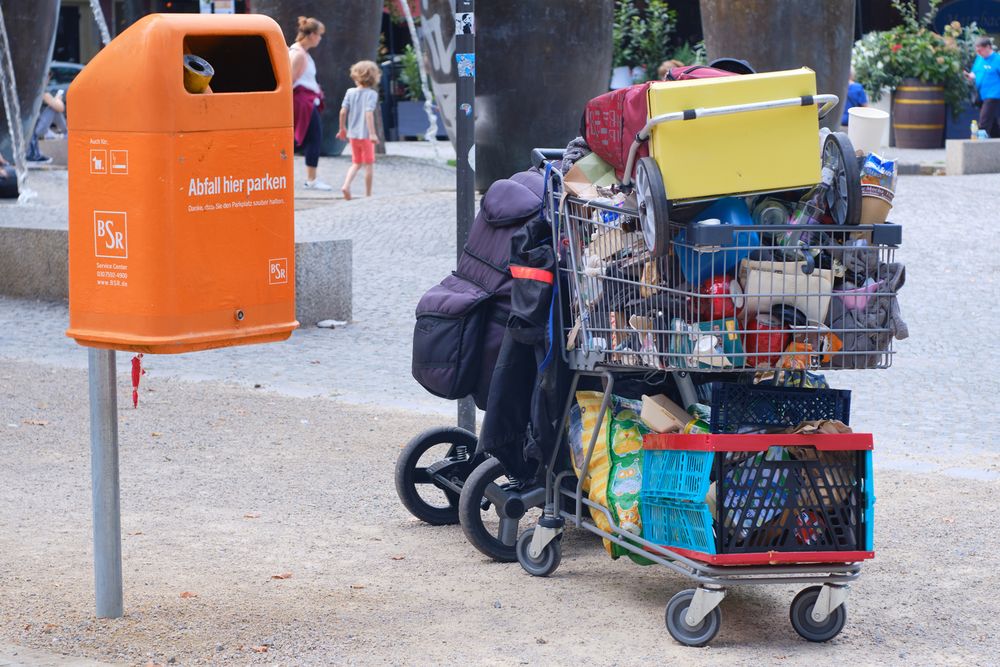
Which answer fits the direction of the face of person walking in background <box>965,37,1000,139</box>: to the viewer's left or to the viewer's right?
to the viewer's left

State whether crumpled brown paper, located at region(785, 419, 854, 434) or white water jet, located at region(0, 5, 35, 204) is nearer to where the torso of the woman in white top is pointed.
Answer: the crumpled brown paper

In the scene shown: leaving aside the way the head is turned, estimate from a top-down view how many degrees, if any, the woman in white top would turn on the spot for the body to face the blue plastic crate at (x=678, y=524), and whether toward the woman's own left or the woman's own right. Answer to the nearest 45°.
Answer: approximately 90° to the woman's own right

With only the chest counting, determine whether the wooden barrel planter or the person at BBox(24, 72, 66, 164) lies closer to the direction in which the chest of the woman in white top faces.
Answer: the wooden barrel planter

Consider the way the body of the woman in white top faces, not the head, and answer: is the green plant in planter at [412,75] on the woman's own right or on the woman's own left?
on the woman's own left

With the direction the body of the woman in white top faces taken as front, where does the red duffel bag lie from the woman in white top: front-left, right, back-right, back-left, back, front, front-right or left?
right

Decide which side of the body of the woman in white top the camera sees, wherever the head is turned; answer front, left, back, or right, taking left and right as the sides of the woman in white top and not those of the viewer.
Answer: right

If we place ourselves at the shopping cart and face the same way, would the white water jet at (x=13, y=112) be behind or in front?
behind

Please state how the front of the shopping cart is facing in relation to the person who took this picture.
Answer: facing the viewer and to the right of the viewer
